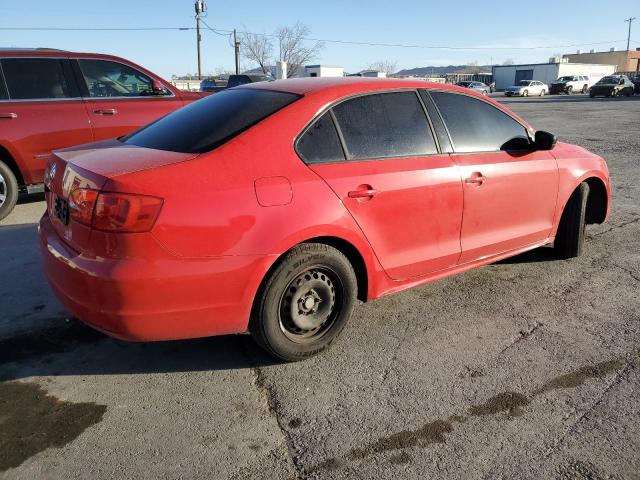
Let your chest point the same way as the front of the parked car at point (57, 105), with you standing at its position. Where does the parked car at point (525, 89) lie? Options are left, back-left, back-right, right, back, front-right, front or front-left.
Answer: front-left

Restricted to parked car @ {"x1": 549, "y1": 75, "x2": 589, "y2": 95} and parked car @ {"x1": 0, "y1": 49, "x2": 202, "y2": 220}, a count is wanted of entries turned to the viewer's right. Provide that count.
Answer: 1

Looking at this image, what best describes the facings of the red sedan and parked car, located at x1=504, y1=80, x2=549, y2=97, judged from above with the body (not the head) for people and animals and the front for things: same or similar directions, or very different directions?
very different directions

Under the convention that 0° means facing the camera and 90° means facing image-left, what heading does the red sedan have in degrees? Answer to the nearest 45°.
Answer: approximately 225°

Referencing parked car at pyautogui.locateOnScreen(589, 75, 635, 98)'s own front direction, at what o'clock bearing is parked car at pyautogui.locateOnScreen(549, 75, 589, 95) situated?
parked car at pyautogui.locateOnScreen(549, 75, 589, 95) is roughly at 4 o'clock from parked car at pyautogui.locateOnScreen(589, 75, 635, 98).

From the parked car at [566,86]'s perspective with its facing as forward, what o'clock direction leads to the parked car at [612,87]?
the parked car at [612,87] is roughly at 10 o'clock from the parked car at [566,86].

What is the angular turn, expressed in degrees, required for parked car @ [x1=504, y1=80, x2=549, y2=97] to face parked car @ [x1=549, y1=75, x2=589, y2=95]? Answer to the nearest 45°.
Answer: approximately 180°

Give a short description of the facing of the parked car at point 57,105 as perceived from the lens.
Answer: facing to the right of the viewer

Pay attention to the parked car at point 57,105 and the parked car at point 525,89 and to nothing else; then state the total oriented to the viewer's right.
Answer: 1

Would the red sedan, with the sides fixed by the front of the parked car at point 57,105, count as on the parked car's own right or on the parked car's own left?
on the parked car's own right

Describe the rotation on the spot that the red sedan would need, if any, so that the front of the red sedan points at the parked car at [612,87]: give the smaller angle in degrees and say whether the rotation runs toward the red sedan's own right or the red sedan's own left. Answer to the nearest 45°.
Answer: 0° — it already faces it
